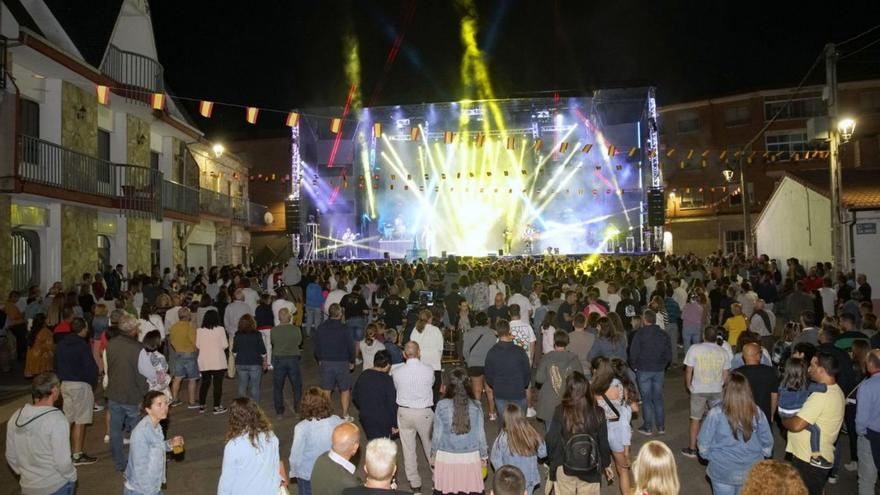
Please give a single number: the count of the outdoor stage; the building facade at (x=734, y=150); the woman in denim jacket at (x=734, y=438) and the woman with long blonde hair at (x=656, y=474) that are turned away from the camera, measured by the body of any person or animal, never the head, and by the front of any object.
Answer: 2

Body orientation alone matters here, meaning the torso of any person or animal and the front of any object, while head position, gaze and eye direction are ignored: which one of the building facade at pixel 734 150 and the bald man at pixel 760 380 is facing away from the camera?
the bald man

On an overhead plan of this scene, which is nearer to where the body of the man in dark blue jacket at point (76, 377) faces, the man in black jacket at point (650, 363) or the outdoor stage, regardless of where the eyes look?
the outdoor stage

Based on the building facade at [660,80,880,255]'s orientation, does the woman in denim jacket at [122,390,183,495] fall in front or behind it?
in front

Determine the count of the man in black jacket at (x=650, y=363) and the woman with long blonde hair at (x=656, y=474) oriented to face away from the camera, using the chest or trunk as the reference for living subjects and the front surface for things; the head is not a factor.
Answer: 2

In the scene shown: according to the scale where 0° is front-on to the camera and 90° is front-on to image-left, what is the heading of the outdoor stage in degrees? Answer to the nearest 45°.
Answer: approximately 0°

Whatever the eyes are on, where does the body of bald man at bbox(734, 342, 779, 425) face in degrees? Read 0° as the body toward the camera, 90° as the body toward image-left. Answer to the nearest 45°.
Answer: approximately 180°

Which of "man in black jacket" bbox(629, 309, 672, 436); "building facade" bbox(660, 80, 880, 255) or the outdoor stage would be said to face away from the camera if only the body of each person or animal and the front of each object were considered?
the man in black jacket

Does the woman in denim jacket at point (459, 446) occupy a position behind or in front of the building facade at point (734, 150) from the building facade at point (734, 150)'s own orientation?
in front

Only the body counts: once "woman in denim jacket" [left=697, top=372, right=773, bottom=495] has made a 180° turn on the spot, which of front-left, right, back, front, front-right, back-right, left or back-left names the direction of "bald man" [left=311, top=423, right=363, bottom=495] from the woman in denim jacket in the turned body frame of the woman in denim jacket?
front-right

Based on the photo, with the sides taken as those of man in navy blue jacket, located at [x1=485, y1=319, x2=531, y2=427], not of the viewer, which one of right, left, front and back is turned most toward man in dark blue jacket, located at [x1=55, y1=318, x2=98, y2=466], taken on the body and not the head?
left

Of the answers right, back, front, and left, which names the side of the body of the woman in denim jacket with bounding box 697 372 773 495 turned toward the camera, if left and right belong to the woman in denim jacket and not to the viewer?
back

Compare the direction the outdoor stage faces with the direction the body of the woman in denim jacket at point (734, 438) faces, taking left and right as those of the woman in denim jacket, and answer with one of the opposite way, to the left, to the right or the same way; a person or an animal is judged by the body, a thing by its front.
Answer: the opposite way

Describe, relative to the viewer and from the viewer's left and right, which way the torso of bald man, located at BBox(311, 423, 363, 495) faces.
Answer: facing away from the viewer and to the right of the viewer

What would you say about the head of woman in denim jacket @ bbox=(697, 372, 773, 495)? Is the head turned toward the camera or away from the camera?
away from the camera
